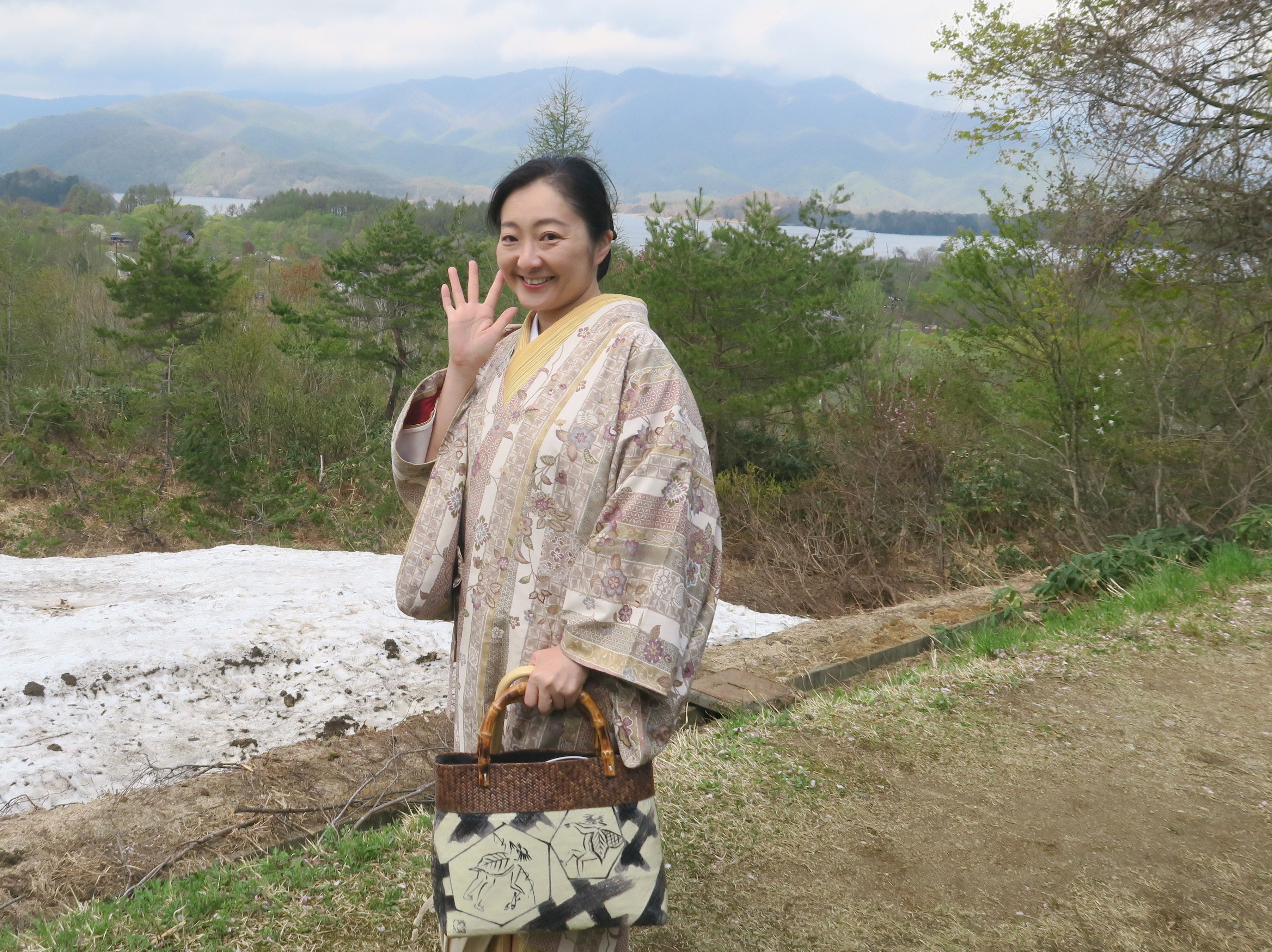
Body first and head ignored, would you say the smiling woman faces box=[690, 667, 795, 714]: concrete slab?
no

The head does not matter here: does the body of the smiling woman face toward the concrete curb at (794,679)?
no

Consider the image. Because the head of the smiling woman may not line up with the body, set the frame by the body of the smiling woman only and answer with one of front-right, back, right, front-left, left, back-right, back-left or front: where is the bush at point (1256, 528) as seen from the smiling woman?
back

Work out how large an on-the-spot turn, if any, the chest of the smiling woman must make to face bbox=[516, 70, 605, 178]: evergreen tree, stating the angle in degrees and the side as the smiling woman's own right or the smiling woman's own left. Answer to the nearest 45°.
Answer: approximately 135° to the smiling woman's own right

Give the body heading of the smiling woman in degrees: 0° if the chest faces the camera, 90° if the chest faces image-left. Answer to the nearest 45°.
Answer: approximately 45°

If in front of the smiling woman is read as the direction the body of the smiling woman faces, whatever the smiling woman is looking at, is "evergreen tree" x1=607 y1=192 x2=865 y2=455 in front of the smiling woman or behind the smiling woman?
behind

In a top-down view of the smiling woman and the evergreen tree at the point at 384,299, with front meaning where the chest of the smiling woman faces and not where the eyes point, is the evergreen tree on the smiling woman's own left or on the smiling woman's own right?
on the smiling woman's own right

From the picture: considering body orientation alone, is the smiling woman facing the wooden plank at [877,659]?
no

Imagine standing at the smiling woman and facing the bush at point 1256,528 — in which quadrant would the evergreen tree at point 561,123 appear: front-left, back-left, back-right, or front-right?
front-left
